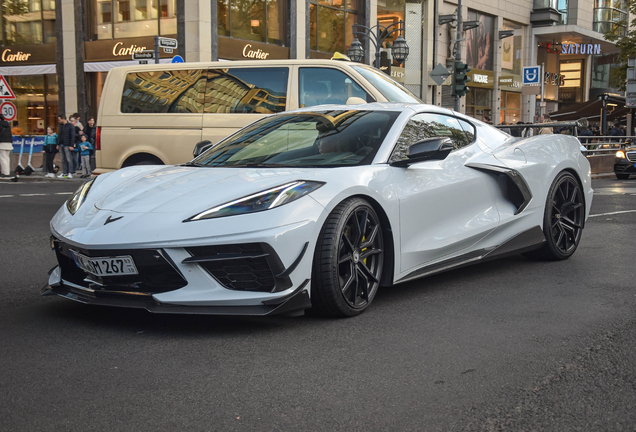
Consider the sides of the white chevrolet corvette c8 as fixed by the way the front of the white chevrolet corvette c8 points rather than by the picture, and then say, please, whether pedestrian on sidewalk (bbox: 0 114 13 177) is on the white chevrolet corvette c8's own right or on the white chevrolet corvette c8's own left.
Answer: on the white chevrolet corvette c8's own right

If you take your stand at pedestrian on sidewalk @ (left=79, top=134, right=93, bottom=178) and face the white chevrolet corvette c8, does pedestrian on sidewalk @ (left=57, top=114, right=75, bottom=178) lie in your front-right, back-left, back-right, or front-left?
back-right

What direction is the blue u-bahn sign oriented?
toward the camera

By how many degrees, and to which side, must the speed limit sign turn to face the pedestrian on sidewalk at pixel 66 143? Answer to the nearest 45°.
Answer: approximately 45° to its left

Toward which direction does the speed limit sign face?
toward the camera

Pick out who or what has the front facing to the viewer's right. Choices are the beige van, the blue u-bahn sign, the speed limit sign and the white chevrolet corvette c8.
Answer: the beige van

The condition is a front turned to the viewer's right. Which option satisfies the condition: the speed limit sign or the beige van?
the beige van

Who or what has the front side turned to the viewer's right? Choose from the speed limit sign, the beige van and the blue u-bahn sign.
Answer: the beige van

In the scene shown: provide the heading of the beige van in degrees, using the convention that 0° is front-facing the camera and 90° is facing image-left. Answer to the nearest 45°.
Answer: approximately 270°

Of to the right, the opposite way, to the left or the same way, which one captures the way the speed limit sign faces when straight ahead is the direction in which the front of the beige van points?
to the right

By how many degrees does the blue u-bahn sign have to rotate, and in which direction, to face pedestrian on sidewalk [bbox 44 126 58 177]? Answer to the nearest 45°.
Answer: approximately 45° to its right

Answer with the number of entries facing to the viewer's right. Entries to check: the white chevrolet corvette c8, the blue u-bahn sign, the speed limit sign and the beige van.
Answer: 1

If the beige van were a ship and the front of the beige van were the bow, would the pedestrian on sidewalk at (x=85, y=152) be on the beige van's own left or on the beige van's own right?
on the beige van's own left
